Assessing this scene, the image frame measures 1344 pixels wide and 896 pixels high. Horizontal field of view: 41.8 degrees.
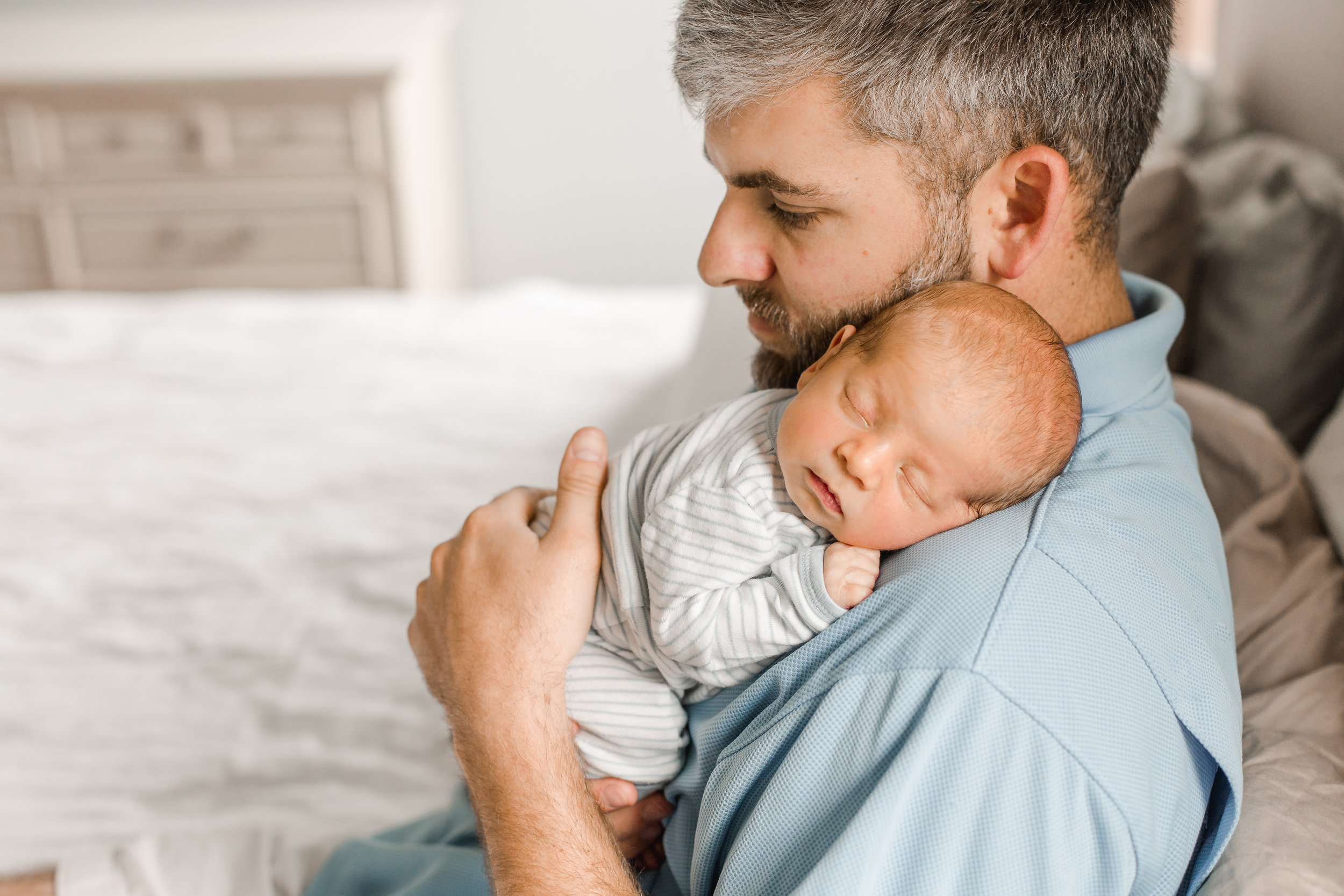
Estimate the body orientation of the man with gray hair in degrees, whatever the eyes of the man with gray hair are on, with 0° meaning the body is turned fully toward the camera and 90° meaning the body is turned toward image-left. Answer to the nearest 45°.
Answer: approximately 90°

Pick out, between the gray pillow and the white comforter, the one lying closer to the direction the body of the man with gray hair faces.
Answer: the white comforter

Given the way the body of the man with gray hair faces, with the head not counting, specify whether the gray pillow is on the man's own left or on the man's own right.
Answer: on the man's own right
